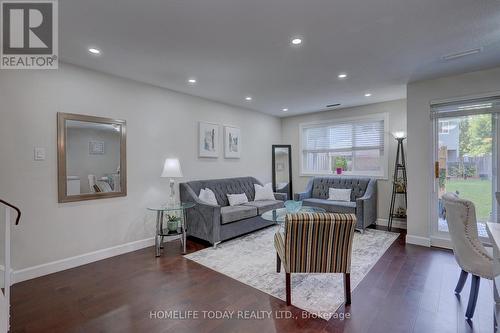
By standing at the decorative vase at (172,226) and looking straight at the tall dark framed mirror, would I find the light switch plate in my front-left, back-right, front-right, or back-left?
back-left

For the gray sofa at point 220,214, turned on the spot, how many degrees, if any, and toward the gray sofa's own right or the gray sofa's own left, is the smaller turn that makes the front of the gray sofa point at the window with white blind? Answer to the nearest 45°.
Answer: approximately 90° to the gray sofa's own left

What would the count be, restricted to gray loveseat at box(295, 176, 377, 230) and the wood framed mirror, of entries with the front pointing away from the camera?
0

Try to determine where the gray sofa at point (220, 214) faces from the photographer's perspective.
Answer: facing the viewer and to the right of the viewer

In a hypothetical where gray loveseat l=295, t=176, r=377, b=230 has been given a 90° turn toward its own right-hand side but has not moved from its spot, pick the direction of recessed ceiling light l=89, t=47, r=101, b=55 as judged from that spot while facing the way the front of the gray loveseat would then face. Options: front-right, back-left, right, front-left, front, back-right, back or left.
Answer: left

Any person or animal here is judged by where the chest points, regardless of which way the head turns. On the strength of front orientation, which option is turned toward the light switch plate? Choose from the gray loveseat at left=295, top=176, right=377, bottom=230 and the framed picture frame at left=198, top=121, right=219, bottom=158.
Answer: the gray loveseat

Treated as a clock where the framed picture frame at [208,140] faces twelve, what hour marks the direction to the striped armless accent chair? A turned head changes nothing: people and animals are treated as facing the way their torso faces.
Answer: The striped armless accent chair is roughly at 1 o'clock from the framed picture frame.

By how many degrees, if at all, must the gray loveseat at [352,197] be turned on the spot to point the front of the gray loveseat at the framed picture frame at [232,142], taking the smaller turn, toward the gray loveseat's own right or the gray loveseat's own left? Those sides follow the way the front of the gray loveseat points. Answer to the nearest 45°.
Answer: approximately 45° to the gray loveseat's own right

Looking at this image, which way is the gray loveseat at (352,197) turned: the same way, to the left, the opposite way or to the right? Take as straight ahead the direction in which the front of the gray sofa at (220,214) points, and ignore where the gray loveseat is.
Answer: to the right

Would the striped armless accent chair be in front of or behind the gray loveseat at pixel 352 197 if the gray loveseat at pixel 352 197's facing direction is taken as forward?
in front

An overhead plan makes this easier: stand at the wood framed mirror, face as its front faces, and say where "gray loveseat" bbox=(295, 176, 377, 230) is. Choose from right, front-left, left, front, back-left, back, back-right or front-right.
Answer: front-left

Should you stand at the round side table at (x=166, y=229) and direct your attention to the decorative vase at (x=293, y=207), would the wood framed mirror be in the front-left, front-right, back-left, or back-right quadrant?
back-right

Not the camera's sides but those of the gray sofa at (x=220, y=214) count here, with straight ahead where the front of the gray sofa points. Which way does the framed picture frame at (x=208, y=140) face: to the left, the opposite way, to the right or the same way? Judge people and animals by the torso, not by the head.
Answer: the same way

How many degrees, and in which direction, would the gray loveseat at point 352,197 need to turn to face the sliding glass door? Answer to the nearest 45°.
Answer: approximately 90° to its left

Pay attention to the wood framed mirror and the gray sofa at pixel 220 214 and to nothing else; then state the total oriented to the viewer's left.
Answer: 0

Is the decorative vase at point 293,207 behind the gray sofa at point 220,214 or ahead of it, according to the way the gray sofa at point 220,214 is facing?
ahead

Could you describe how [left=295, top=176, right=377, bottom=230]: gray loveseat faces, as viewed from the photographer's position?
facing the viewer and to the left of the viewer

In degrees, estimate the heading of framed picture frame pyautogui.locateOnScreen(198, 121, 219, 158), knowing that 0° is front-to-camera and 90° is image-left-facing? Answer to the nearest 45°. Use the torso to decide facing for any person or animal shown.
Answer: approximately 315°
